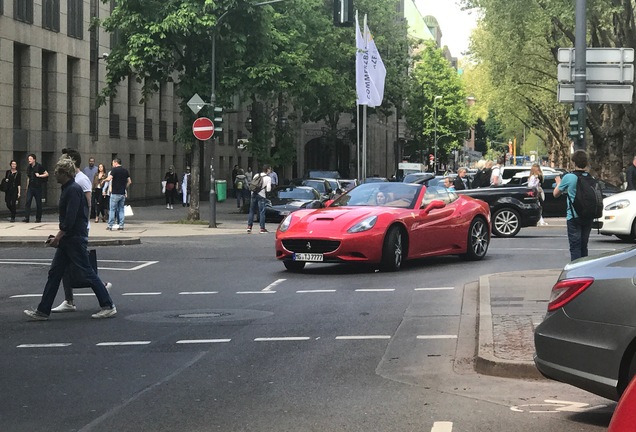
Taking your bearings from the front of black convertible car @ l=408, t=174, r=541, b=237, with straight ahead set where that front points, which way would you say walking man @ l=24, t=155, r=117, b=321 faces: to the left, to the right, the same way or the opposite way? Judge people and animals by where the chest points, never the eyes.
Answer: the same way

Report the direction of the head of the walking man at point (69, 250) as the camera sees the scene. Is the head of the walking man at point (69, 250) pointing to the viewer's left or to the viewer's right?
to the viewer's left

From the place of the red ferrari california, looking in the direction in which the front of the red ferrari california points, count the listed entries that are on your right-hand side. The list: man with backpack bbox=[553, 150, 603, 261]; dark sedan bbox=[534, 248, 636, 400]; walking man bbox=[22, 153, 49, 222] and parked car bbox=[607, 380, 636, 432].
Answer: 1

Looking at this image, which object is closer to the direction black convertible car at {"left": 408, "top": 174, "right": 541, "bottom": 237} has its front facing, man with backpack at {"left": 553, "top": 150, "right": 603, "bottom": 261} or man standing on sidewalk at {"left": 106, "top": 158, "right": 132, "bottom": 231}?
the man standing on sidewalk

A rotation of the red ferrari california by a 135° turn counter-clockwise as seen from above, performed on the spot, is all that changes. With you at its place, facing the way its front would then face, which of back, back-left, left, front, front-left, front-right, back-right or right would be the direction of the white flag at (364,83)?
left

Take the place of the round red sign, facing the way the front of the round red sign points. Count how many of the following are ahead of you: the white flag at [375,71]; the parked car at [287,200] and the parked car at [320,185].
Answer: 0

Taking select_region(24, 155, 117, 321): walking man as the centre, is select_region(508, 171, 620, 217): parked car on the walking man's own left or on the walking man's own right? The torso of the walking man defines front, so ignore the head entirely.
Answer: on the walking man's own right

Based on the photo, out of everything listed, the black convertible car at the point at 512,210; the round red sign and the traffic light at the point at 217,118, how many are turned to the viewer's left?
1

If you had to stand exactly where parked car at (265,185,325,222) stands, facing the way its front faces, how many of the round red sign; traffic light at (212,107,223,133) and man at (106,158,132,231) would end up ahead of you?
3

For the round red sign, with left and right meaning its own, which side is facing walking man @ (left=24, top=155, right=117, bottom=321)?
front

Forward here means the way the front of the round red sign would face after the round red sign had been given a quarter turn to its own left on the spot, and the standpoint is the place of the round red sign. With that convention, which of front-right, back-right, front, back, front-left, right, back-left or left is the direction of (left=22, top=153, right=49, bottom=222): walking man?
back

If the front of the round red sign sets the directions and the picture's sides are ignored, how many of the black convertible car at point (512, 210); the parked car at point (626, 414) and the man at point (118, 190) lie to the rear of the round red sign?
0

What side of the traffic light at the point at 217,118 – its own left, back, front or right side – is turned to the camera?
front

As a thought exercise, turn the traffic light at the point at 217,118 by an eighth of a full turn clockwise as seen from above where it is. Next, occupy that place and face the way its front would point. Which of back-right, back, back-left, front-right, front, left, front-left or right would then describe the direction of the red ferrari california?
front-left

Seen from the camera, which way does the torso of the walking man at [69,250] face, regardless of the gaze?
to the viewer's left

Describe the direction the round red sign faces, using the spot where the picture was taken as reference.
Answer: facing the viewer

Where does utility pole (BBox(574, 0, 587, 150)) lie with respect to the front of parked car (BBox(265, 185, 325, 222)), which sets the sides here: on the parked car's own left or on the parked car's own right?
on the parked car's own left

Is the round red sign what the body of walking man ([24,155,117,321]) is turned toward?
no

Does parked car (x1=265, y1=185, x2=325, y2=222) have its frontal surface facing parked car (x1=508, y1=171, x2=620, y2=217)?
no

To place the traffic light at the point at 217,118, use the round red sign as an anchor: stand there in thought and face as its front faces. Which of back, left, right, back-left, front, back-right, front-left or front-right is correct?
back-left
